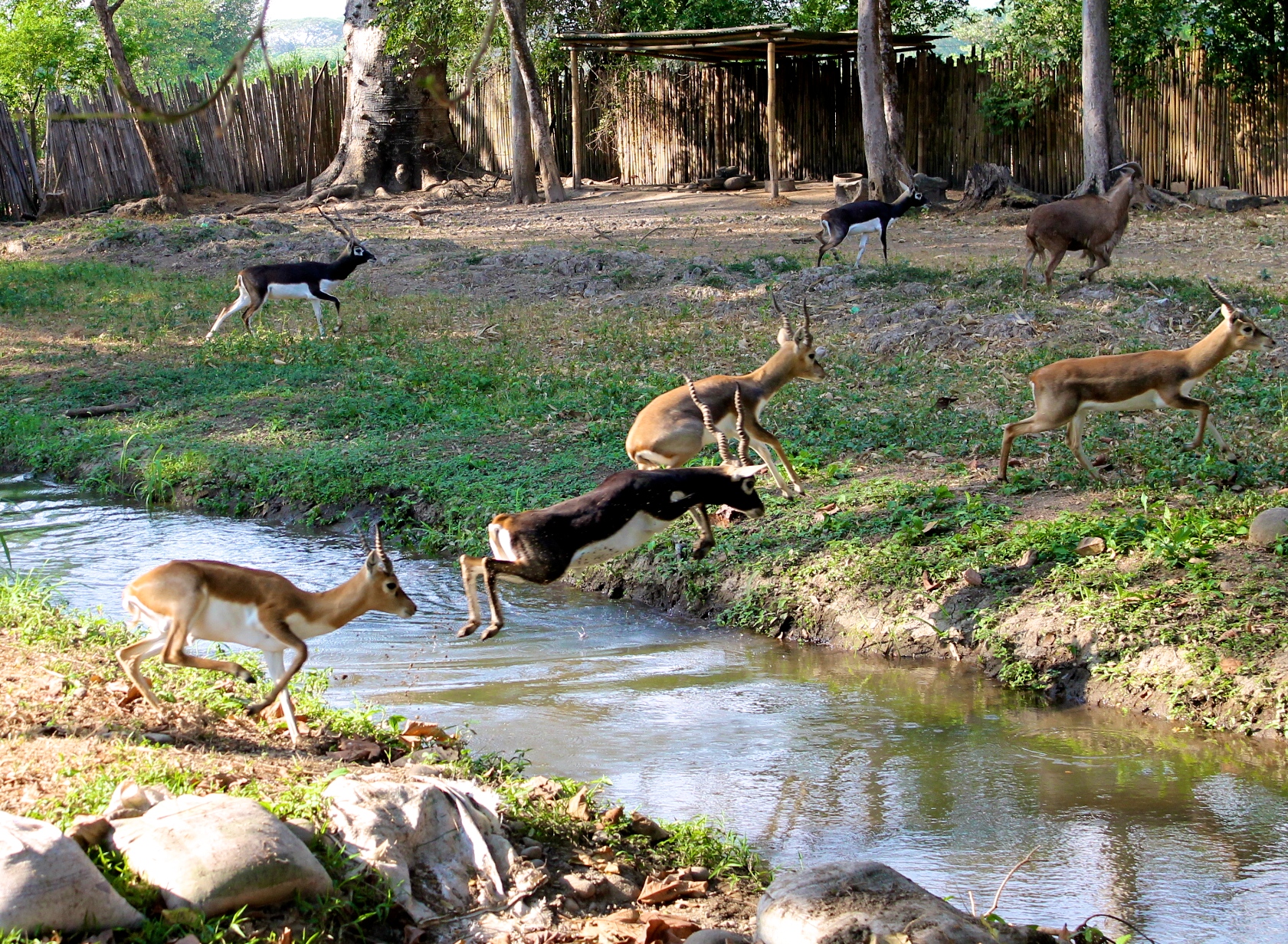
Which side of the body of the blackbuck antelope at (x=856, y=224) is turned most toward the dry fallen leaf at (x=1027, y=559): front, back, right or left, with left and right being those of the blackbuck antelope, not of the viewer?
right

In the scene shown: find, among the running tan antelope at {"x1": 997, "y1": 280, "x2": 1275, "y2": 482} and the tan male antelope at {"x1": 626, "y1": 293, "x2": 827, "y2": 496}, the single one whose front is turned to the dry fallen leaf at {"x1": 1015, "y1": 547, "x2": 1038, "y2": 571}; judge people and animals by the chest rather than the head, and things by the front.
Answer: the tan male antelope

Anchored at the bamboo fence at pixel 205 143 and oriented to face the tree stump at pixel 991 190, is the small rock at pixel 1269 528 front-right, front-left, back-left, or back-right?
front-right

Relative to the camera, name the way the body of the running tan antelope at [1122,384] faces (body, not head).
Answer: to the viewer's right

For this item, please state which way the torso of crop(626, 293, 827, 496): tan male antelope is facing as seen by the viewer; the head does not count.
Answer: to the viewer's right

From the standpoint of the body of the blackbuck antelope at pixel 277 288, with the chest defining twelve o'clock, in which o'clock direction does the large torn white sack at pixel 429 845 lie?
The large torn white sack is roughly at 3 o'clock from the blackbuck antelope.

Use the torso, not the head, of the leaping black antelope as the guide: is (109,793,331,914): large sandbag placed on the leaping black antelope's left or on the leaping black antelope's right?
on the leaping black antelope's right

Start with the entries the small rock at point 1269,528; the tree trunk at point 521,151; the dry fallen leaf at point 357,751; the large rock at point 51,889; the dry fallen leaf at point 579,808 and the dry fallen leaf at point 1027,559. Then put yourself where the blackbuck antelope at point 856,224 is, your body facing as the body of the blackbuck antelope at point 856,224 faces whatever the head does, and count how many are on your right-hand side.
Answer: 5

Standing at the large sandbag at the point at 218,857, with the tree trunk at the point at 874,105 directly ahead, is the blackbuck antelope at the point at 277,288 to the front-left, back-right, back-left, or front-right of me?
front-left

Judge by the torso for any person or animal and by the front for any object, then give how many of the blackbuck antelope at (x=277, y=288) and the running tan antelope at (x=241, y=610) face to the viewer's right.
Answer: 2

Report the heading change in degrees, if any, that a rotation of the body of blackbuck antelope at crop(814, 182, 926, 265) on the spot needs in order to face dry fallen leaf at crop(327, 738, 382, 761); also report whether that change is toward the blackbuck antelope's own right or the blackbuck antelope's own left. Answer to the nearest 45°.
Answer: approximately 90° to the blackbuck antelope's own right

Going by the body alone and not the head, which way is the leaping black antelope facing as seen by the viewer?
to the viewer's right

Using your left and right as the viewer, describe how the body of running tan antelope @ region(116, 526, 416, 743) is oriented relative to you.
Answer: facing to the right of the viewer

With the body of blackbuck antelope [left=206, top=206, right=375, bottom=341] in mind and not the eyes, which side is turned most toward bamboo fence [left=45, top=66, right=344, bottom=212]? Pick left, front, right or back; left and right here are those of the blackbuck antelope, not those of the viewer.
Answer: left
